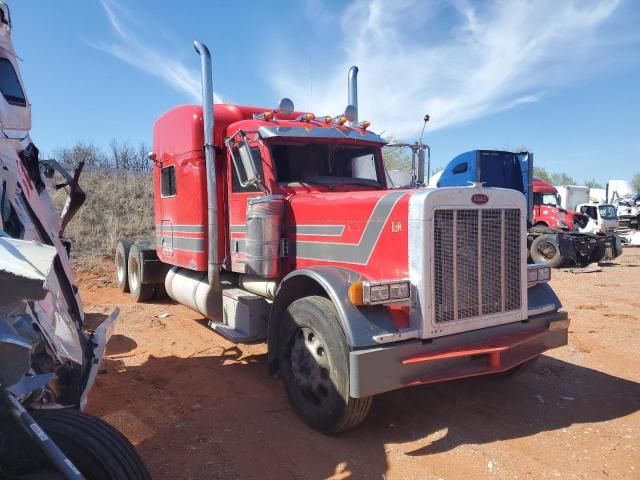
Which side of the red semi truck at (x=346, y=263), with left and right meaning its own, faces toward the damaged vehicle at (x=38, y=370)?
right

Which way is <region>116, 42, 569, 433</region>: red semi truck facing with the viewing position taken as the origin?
facing the viewer and to the right of the viewer

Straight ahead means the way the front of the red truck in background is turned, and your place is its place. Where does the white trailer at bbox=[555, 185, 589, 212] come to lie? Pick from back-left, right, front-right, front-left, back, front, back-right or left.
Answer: left

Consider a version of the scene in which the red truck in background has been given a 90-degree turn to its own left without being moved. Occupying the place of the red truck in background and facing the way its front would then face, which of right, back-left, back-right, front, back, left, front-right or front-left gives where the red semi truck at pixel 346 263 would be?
back

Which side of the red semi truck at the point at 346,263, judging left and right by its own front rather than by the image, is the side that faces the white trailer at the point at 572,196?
left

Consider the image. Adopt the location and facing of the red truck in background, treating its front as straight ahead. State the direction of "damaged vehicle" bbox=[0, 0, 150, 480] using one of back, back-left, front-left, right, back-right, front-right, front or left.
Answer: right
